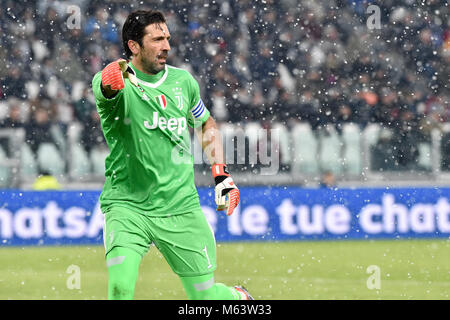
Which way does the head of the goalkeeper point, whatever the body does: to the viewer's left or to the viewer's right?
to the viewer's right

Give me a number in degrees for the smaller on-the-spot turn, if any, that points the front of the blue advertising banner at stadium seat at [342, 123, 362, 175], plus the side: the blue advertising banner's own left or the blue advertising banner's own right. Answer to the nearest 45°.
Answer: approximately 135° to the blue advertising banner's own left

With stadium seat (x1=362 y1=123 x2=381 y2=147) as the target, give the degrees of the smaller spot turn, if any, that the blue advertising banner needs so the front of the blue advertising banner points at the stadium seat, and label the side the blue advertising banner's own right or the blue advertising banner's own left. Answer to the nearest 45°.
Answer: approximately 135° to the blue advertising banner's own left

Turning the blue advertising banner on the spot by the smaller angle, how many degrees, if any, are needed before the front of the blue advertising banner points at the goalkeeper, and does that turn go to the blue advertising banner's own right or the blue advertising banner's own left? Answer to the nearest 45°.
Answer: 0° — it already faces them

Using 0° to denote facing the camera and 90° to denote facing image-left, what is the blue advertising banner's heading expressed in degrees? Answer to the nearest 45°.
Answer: approximately 0°

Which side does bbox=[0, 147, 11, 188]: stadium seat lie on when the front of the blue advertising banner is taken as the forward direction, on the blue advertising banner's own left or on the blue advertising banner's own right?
on the blue advertising banner's own right
